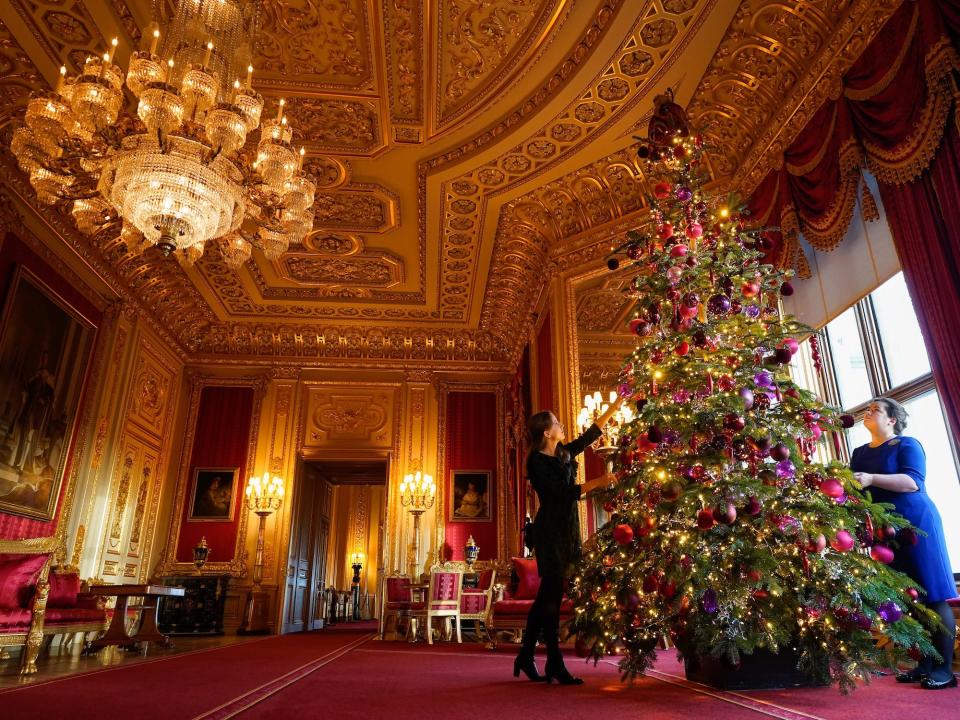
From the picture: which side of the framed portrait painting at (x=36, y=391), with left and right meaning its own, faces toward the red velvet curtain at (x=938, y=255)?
front

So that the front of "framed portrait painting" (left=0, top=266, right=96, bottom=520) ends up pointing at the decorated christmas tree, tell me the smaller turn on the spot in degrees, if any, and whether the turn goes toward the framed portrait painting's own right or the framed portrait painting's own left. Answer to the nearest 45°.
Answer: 0° — it already faces it

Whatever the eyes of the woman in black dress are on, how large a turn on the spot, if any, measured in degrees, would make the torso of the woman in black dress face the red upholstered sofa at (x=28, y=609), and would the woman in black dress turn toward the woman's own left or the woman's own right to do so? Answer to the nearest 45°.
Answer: approximately 180°

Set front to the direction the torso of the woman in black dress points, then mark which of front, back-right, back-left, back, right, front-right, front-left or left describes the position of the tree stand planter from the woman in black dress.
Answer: front

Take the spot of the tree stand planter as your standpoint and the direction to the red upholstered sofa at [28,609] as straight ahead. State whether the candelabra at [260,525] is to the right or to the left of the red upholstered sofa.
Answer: right

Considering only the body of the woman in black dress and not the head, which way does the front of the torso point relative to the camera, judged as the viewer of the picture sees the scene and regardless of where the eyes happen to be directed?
to the viewer's right

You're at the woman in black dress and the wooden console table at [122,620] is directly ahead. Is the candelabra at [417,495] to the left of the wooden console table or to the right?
right

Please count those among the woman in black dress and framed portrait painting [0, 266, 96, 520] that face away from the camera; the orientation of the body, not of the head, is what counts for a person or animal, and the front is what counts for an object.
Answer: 0

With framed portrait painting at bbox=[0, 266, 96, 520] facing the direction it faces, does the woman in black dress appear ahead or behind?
ahead

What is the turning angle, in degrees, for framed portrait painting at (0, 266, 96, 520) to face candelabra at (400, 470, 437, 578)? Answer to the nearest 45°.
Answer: approximately 45° to its left

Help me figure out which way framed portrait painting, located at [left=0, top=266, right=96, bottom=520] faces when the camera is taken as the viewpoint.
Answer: facing the viewer and to the right of the viewer

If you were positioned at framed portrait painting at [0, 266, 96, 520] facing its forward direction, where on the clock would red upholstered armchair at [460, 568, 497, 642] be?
The red upholstered armchair is roughly at 11 o'clock from the framed portrait painting.

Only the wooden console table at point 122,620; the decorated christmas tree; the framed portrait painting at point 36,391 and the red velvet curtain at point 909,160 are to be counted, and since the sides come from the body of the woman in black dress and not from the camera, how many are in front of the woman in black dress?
2

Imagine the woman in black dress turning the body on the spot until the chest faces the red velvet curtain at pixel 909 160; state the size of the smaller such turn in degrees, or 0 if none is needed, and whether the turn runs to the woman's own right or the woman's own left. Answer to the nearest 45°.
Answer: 0° — they already face it

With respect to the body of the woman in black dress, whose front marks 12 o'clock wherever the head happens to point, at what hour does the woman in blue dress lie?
The woman in blue dress is roughly at 12 o'clock from the woman in black dress.
